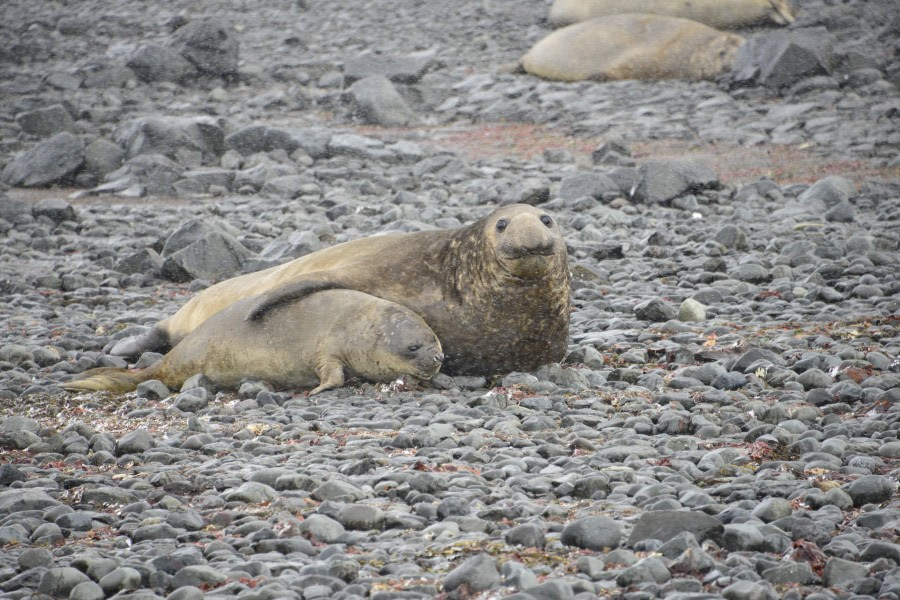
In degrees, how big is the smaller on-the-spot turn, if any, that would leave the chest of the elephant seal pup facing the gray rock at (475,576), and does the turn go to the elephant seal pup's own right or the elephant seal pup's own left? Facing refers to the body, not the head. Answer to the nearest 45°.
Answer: approximately 90° to the elephant seal pup's own right

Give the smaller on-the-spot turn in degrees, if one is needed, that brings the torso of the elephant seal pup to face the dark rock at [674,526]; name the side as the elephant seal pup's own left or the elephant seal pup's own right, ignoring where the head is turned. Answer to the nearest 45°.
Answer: approximately 90° to the elephant seal pup's own right

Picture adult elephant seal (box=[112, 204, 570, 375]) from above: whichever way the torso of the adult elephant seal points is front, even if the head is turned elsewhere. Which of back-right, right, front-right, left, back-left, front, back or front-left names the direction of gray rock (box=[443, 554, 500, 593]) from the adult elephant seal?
front-right

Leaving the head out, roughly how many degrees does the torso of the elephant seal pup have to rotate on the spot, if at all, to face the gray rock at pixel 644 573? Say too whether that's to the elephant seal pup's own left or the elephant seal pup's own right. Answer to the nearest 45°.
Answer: approximately 90° to the elephant seal pup's own right

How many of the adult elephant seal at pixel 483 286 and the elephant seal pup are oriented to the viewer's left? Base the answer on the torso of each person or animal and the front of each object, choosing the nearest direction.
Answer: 0

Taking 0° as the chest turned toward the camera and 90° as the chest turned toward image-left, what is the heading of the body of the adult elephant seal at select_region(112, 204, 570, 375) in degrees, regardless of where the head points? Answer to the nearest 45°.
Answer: approximately 315°

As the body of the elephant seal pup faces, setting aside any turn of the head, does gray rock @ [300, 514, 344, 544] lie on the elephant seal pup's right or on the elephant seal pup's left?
on the elephant seal pup's right

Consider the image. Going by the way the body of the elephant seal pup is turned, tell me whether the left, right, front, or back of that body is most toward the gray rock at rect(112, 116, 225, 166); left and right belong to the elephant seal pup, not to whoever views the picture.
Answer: left

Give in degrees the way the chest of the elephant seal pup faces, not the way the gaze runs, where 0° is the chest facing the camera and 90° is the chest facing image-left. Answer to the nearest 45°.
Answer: approximately 270°

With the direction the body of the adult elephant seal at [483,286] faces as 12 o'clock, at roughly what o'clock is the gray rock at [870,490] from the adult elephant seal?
The gray rock is roughly at 1 o'clock from the adult elephant seal.

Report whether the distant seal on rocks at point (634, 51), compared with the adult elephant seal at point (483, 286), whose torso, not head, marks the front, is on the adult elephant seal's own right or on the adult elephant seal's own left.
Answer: on the adult elephant seal's own left

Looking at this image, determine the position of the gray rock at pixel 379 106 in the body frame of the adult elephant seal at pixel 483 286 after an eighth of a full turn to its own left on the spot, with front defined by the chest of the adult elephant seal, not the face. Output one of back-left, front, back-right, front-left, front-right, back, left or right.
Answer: left

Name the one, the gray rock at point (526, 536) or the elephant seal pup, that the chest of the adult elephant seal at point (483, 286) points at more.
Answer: the gray rock

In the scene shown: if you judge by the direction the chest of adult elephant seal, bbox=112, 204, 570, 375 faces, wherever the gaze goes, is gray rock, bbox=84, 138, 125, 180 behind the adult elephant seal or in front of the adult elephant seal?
behind

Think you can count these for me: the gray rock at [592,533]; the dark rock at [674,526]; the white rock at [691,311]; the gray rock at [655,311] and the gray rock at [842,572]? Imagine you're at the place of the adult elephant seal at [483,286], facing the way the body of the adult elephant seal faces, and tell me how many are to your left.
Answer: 2
